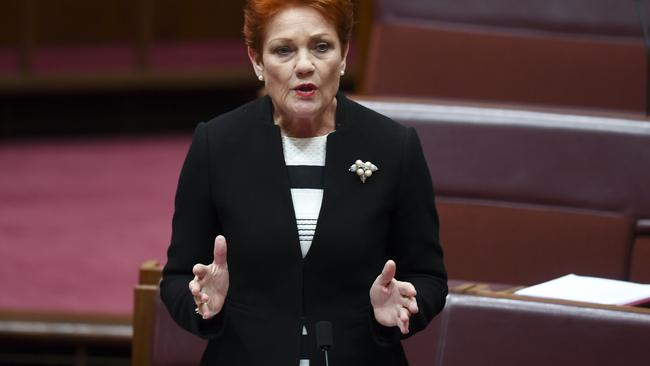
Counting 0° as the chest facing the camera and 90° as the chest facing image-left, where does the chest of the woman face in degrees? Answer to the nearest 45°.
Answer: approximately 0°
